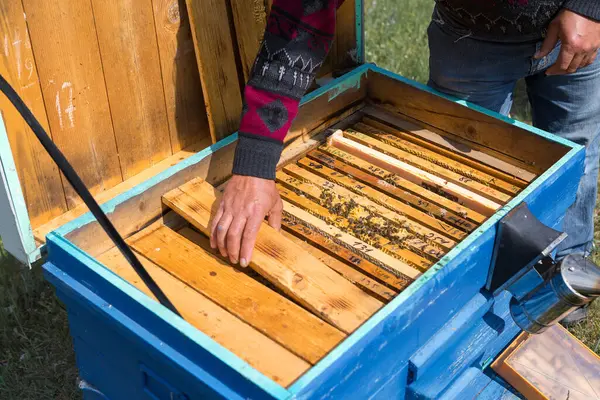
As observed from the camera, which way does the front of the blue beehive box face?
facing the viewer and to the right of the viewer

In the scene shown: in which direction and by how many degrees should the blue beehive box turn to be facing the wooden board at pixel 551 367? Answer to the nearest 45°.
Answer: approximately 45° to its left
